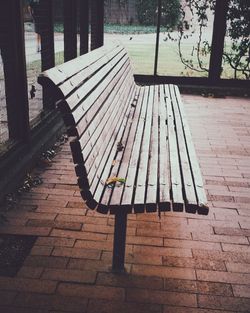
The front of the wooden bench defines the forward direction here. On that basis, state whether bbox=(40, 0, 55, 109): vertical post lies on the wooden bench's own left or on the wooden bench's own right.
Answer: on the wooden bench's own left

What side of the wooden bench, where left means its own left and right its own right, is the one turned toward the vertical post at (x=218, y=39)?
left

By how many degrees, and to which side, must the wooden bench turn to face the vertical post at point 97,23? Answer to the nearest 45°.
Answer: approximately 90° to its left

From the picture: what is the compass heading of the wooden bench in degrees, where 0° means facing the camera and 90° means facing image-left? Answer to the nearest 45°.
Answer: approximately 270°
